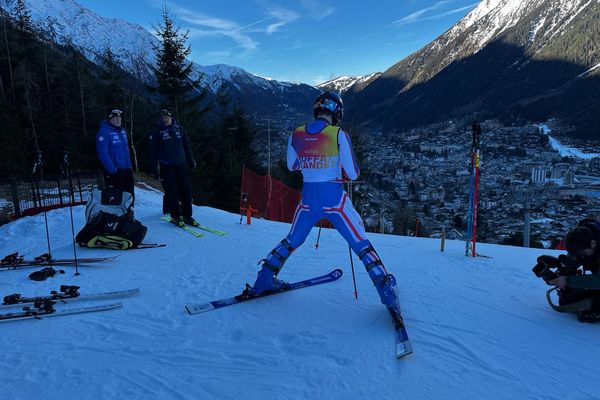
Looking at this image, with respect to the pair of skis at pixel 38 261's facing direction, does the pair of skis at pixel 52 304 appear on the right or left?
on its right

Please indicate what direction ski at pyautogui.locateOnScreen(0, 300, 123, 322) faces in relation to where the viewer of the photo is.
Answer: facing to the right of the viewer

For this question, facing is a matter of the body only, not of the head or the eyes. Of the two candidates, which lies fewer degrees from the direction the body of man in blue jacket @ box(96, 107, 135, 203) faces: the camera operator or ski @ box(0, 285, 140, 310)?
the camera operator

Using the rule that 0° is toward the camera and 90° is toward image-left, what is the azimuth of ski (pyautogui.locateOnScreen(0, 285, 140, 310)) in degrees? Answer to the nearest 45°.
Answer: approximately 270°

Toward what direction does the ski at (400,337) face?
away from the camera

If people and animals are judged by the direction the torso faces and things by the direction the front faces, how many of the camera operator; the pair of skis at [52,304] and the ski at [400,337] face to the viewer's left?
1

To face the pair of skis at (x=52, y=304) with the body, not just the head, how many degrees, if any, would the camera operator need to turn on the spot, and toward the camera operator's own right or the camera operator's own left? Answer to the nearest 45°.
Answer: approximately 45° to the camera operator's own left

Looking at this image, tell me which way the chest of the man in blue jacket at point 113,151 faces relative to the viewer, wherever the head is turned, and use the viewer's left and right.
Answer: facing the viewer and to the right of the viewer

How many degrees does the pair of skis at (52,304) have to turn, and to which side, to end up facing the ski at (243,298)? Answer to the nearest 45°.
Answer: approximately 45° to its right

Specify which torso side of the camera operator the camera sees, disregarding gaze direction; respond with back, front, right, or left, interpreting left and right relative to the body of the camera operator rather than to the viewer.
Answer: left

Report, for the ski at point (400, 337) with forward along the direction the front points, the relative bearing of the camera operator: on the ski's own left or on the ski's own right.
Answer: on the ski's own right

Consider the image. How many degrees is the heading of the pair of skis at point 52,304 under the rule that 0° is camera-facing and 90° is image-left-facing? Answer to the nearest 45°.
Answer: approximately 270°
